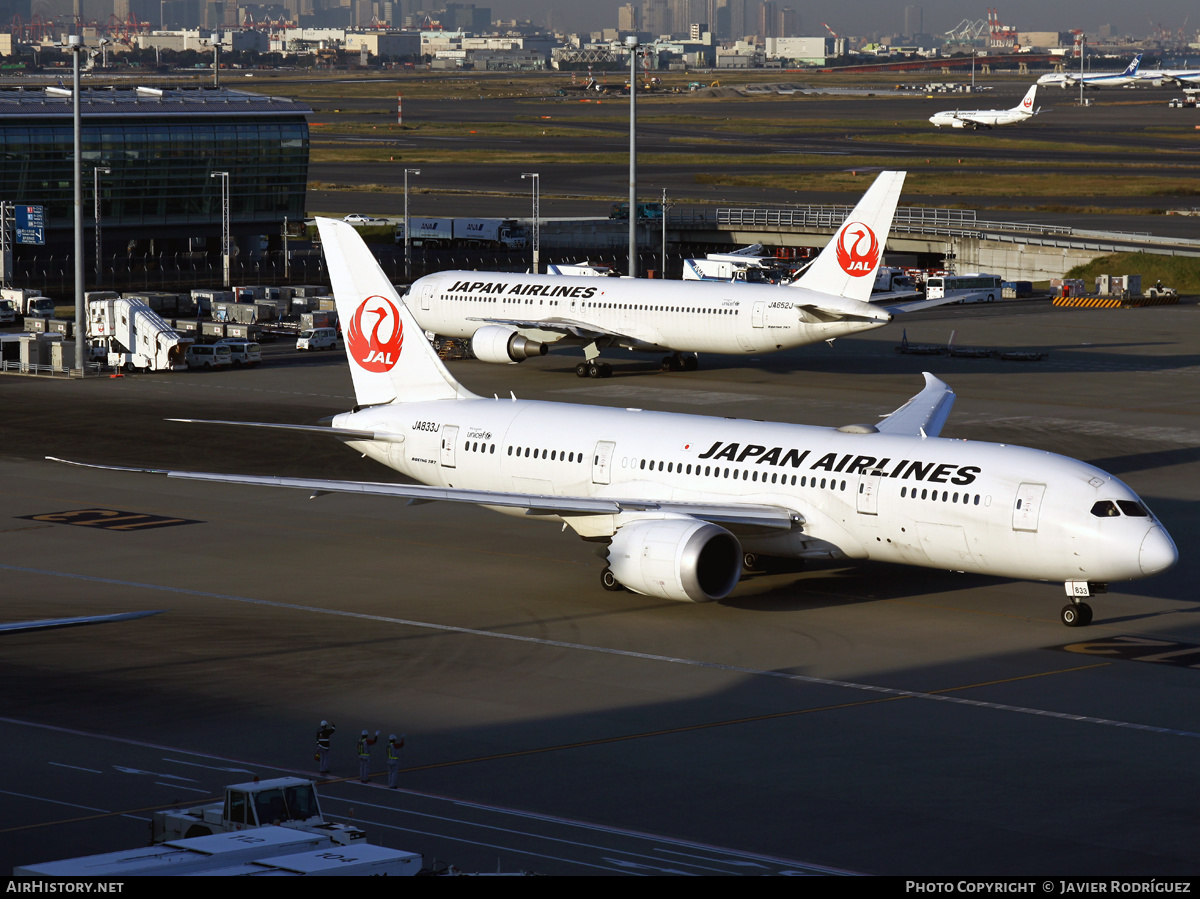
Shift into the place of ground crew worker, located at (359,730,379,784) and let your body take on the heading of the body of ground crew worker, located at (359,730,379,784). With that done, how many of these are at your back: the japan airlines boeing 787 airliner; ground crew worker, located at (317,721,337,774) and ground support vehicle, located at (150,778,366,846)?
1

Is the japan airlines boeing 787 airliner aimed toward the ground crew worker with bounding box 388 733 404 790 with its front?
no

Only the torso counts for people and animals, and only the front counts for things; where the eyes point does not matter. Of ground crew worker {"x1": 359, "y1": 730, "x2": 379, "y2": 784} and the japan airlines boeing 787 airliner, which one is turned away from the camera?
the ground crew worker

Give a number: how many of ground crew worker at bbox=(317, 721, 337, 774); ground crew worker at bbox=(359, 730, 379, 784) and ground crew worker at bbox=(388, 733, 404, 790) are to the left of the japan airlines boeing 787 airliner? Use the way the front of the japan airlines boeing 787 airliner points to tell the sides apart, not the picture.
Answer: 0

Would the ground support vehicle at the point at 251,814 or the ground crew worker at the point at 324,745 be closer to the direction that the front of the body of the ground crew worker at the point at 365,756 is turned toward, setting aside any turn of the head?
the ground crew worker

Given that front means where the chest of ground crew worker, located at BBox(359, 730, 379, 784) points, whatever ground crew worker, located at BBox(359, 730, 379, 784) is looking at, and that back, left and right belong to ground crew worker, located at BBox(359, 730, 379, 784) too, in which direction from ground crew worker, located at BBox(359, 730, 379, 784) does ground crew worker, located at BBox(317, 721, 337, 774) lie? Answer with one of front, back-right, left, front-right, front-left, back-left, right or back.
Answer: front-left

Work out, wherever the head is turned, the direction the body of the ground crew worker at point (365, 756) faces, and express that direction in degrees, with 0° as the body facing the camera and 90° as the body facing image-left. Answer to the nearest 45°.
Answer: approximately 180°

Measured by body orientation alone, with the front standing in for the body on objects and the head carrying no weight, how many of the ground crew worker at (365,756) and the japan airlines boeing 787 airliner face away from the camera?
1

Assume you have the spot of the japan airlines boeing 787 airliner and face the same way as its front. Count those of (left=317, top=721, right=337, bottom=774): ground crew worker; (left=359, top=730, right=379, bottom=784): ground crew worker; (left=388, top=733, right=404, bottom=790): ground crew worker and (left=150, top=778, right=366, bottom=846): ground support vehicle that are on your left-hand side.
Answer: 0

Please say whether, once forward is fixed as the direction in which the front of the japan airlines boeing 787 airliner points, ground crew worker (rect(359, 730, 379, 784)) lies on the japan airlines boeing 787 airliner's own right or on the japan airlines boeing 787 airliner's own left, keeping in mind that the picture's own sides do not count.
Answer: on the japan airlines boeing 787 airliner's own right
